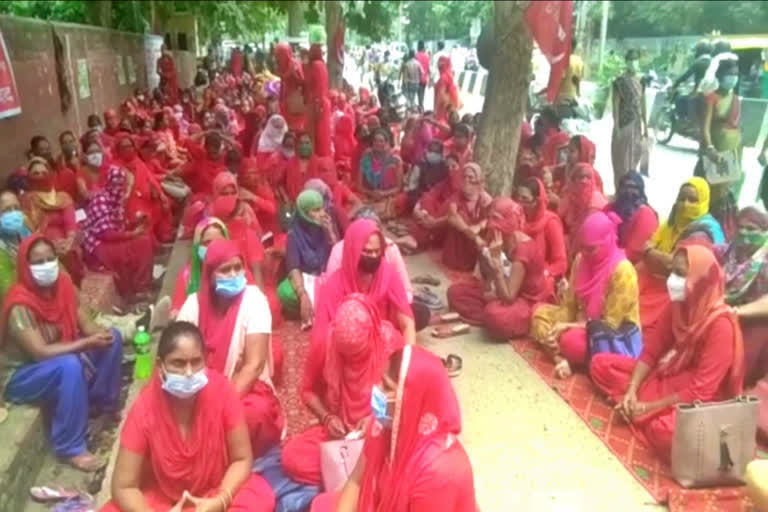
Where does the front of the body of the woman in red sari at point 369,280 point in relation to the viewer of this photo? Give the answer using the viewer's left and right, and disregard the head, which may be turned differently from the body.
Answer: facing the viewer

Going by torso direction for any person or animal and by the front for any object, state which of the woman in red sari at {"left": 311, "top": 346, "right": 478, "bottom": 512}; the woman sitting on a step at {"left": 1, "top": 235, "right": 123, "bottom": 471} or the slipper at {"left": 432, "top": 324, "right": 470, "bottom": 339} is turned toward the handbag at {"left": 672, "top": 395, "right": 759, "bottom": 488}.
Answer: the woman sitting on a step

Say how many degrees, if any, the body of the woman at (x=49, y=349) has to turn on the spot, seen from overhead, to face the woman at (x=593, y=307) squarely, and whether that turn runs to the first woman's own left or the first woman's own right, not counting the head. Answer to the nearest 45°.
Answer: approximately 45° to the first woman's own left

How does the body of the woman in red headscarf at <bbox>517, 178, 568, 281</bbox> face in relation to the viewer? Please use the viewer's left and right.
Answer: facing the viewer and to the left of the viewer

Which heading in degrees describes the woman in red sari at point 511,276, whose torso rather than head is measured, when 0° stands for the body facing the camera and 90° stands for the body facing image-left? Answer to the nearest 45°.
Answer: approximately 45°

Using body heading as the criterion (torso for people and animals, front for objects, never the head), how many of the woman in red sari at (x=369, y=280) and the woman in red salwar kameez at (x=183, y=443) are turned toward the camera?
2

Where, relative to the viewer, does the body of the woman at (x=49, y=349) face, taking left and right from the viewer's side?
facing the viewer and to the right of the viewer
